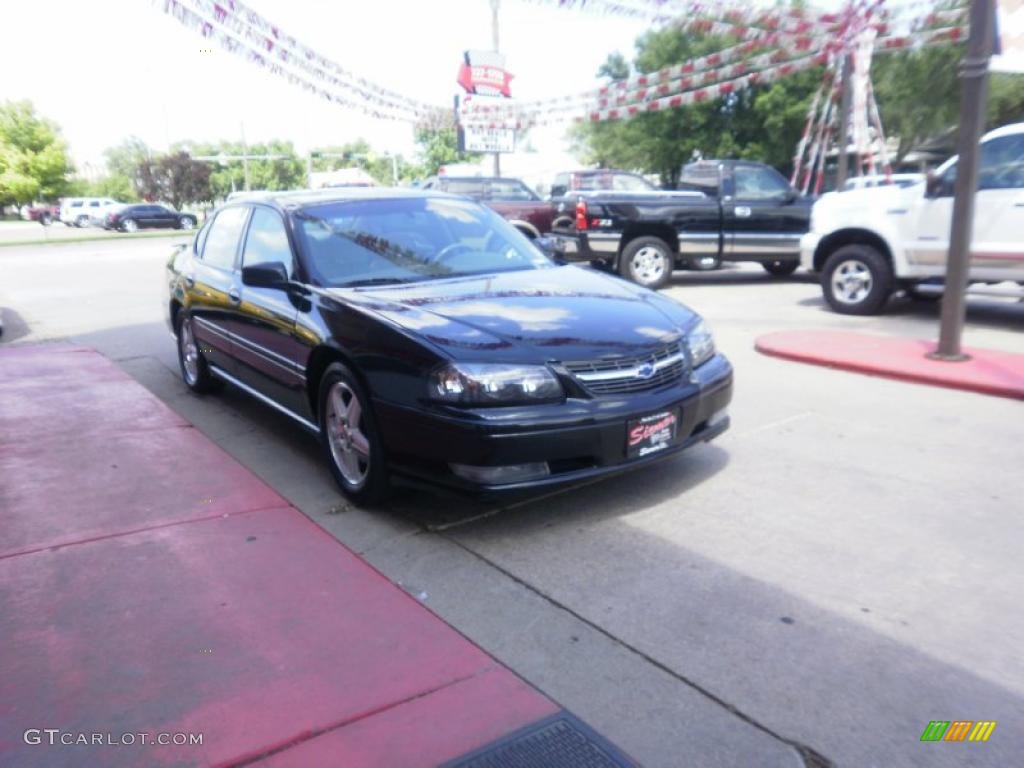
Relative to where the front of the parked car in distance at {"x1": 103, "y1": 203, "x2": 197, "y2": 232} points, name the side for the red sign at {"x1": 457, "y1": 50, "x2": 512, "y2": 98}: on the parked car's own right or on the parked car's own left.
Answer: on the parked car's own right

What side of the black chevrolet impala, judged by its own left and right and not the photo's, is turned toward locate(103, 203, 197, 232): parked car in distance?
back

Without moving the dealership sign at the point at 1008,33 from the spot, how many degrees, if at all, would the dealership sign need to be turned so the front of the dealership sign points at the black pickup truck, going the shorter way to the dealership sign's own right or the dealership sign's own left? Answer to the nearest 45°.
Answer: approximately 135° to the dealership sign's own right

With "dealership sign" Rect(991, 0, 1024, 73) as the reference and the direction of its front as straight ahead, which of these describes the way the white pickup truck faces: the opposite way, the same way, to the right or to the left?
to the right

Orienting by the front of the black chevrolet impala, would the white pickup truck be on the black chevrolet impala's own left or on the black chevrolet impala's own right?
on the black chevrolet impala's own left

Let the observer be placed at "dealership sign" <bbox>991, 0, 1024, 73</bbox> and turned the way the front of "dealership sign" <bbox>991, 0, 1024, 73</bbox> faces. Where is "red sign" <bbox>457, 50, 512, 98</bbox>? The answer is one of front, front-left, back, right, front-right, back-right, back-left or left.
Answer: back-right

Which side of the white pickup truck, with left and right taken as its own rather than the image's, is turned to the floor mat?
left

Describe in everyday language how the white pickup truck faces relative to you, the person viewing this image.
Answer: facing to the left of the viewer

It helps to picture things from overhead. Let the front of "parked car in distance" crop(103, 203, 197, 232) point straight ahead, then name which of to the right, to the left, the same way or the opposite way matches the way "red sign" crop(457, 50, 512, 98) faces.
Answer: to the right

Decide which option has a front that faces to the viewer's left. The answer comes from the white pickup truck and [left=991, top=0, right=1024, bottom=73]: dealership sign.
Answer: the white pickup truck

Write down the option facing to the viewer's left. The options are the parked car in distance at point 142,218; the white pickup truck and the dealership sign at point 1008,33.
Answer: the white pickup truck
